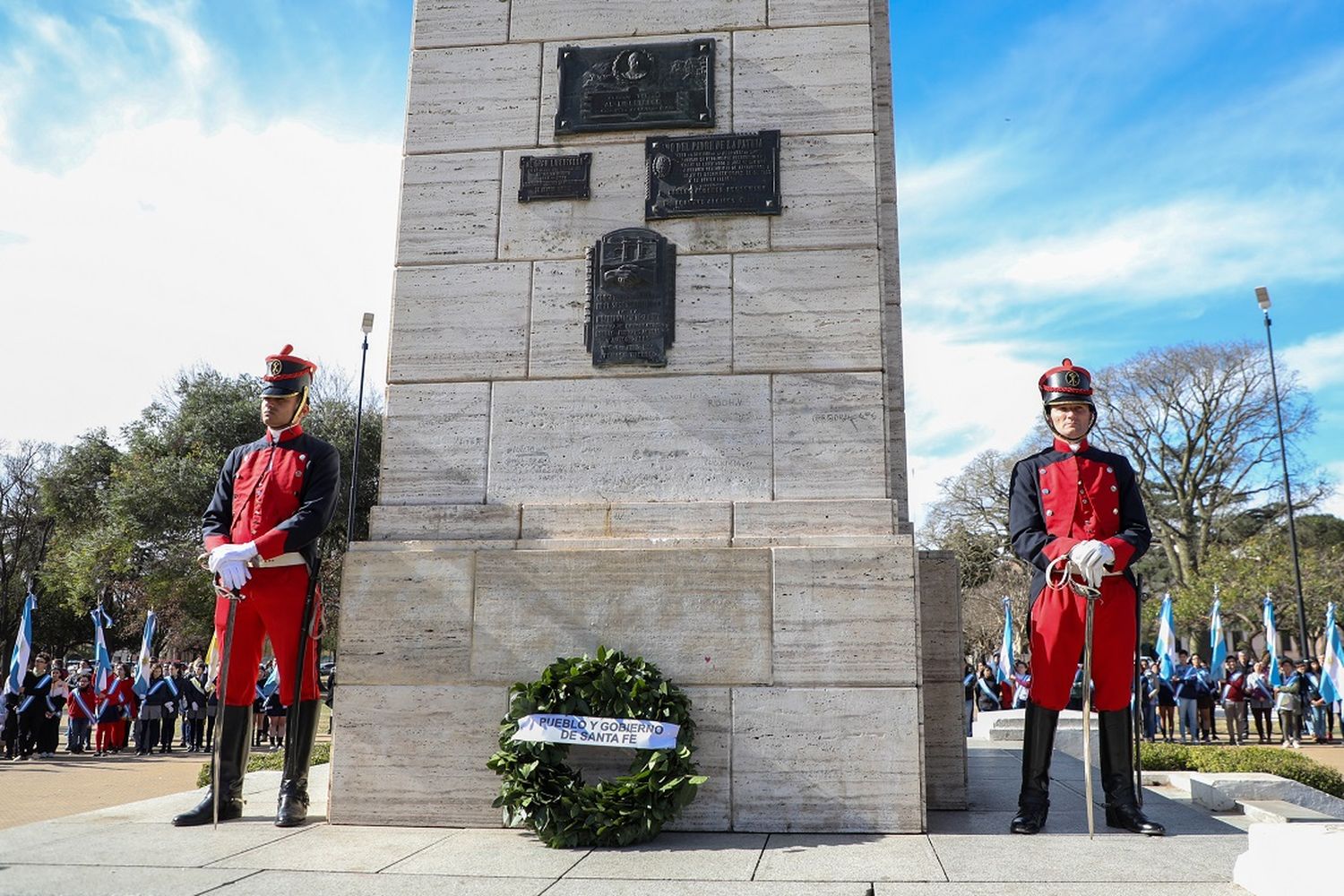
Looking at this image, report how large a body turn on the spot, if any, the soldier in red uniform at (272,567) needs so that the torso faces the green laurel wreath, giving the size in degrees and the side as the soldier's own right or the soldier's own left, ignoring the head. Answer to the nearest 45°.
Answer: approximately 90° to the soldier's own left

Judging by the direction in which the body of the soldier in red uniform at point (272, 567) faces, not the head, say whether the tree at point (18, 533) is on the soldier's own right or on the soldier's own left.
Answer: on the soldier's own right

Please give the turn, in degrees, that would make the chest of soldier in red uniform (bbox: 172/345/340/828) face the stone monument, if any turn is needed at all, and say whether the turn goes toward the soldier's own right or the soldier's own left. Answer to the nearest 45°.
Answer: approximately 135° to the soldier's own left

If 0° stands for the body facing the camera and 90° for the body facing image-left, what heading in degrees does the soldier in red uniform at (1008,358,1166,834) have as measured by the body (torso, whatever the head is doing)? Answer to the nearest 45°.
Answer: approximately 0°

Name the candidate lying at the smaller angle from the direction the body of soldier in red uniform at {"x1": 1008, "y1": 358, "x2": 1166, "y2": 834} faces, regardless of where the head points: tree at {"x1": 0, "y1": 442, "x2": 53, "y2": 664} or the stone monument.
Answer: the stone monument

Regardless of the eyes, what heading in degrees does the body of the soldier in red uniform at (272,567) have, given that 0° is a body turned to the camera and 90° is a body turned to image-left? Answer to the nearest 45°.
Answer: approximately 45°

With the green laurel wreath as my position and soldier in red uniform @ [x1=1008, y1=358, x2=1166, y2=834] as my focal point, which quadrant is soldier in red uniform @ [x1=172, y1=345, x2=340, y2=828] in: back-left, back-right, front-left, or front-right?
back-left

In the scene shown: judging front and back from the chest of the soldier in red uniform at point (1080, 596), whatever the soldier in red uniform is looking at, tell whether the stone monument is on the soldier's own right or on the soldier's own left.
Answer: on the soldier's own right

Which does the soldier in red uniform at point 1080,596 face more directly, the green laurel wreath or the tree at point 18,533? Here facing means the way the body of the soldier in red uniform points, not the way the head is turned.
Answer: the green laurel wreath

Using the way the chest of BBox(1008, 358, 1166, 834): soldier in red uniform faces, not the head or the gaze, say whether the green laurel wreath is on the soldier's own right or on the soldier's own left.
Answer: on the soldier's own right

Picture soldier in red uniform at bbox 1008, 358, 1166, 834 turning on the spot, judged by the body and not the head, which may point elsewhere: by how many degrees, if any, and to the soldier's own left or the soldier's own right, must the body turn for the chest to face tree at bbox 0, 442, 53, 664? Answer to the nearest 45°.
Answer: approximately 135° to the soldier's own right

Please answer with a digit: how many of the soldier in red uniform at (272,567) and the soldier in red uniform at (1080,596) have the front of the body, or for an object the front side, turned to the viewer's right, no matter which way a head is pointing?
0

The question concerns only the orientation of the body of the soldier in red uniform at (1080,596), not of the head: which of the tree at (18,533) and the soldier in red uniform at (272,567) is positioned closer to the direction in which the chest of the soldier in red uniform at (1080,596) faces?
the soldier in red uniform
